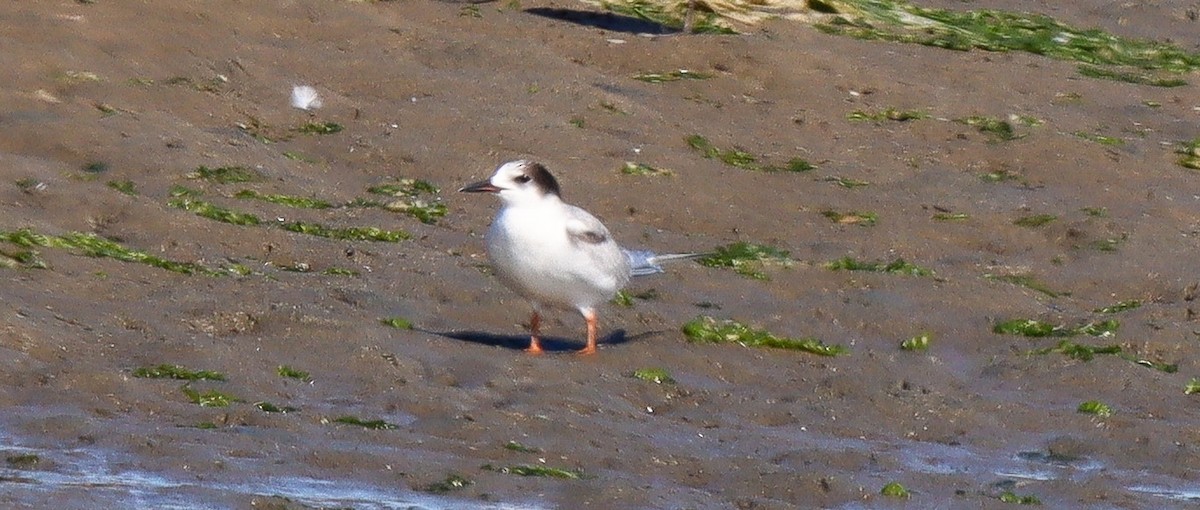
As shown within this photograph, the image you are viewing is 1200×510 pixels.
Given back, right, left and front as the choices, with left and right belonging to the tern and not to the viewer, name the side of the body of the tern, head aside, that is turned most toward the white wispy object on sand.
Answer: right

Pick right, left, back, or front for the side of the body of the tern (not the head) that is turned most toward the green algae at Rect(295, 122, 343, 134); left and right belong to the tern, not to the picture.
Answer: right

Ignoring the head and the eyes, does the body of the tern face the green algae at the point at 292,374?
yes

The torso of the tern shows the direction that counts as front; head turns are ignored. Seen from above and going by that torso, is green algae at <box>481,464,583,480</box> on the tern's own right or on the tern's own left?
on the tern's own left

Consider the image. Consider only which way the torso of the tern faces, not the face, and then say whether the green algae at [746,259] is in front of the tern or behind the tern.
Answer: behind

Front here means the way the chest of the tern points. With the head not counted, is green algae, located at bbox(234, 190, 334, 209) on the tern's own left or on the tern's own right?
on the tern's own right

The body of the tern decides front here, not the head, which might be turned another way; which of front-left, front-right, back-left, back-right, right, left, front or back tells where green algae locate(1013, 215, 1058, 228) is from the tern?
back

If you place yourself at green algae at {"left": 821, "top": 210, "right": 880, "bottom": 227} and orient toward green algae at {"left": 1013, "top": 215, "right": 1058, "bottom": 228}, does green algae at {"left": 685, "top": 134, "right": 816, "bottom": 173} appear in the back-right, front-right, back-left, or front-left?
back-left

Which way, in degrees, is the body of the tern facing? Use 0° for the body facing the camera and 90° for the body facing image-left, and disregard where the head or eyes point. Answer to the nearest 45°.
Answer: approximately 45°

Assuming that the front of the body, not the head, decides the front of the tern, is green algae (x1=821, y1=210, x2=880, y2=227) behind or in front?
behind

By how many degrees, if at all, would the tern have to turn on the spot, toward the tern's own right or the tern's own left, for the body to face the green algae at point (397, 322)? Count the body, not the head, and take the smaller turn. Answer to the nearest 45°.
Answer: approximately 45° to the tern's own right

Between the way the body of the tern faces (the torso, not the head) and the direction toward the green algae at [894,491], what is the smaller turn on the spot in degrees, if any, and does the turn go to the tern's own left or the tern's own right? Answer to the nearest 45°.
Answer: approximately 90° to the tern's own left
